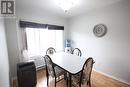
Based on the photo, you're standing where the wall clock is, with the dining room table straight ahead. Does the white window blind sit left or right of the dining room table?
right

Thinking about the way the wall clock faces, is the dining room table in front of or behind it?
in front

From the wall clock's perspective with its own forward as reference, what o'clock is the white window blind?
The white window blind is roughly at 1 o'clock from the wall clock.

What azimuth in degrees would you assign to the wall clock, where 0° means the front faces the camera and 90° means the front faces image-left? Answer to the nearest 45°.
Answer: approximately 45°

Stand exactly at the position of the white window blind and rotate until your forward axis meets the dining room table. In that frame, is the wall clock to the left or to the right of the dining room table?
left
